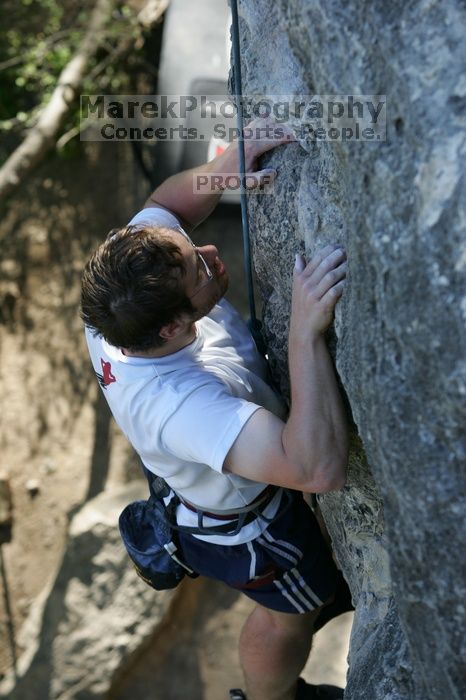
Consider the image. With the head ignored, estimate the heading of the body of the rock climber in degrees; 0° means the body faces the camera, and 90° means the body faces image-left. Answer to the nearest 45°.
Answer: approximately 270°
